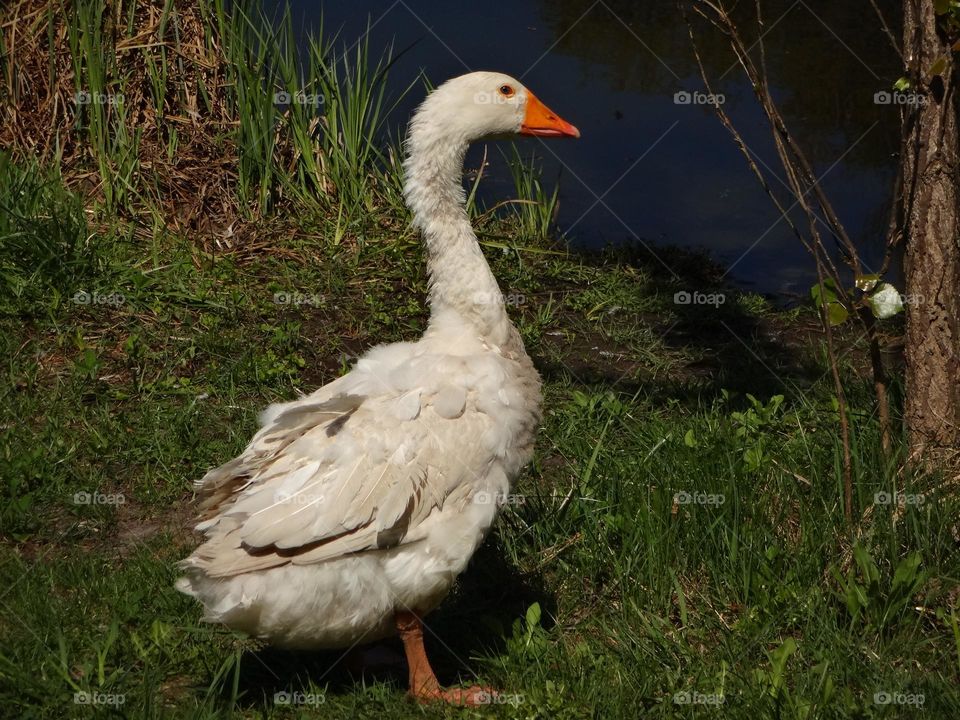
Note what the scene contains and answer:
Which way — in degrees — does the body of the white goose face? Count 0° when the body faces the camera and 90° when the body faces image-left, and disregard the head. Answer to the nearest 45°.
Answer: approximately 270°

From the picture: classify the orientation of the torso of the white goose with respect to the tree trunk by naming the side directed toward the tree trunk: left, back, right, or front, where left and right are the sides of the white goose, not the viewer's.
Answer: front
